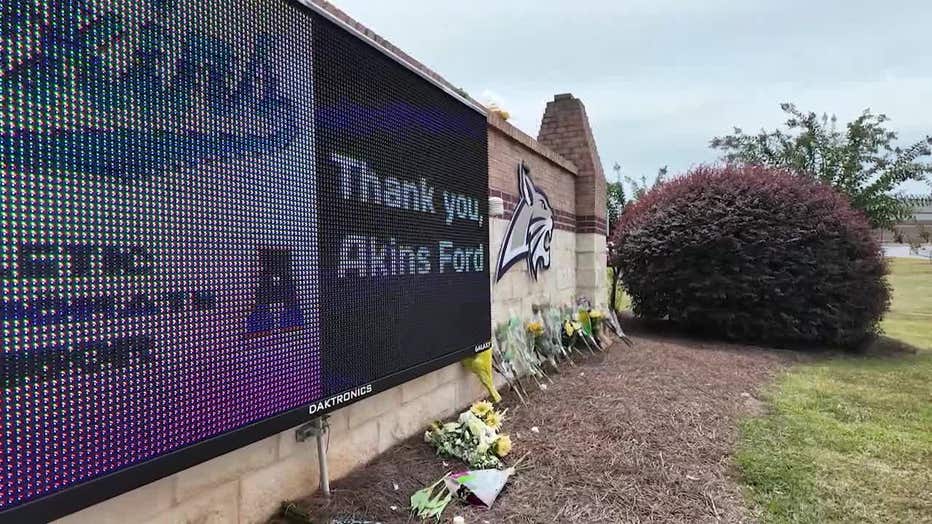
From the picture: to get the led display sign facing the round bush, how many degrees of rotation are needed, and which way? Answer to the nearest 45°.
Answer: approximately 90° to its left

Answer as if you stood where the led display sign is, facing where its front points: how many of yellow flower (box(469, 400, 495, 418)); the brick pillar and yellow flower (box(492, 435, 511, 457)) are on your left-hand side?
3

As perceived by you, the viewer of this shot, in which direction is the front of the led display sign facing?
facing the viewer and to the right of the viewer

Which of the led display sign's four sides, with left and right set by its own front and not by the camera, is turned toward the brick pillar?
left

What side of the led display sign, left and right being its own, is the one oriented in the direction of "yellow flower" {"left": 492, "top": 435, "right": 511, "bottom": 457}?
left

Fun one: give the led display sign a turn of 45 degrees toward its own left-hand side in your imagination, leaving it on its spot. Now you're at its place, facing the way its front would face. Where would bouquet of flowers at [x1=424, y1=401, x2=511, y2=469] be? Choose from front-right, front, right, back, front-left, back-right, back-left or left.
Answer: front-left
